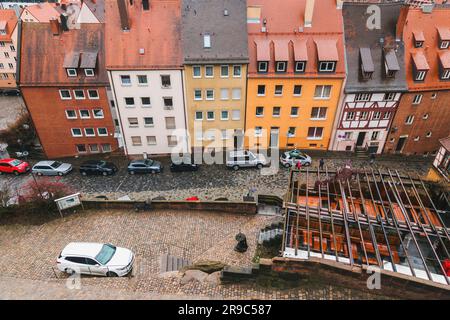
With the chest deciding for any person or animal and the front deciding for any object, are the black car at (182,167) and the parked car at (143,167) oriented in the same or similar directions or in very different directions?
same or similar directions

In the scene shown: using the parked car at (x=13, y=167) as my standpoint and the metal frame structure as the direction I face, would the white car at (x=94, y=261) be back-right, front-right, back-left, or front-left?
front-right

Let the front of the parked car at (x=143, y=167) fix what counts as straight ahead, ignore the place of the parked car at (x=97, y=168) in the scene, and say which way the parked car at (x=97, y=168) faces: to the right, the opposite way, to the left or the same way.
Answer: the same way

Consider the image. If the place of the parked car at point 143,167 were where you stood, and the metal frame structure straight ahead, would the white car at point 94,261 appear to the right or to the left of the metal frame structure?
right

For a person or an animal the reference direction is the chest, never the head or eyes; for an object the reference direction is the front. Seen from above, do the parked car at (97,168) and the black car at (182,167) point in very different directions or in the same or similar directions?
same or similar directions

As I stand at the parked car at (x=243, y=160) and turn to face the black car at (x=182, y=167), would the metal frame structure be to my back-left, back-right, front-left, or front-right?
back-left

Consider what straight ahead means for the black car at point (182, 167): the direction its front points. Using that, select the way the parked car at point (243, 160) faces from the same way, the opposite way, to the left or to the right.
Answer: the same way
